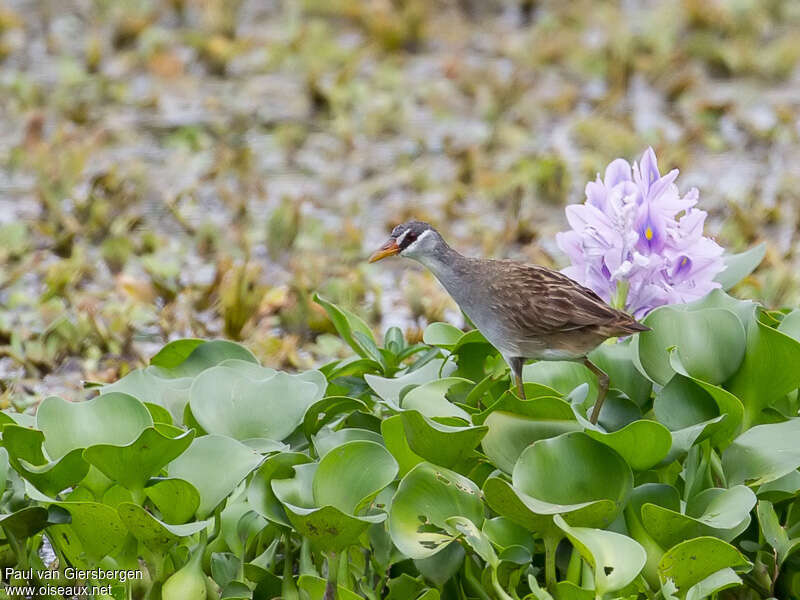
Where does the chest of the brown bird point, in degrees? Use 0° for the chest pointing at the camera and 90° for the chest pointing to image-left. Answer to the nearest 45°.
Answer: approximately 90°
